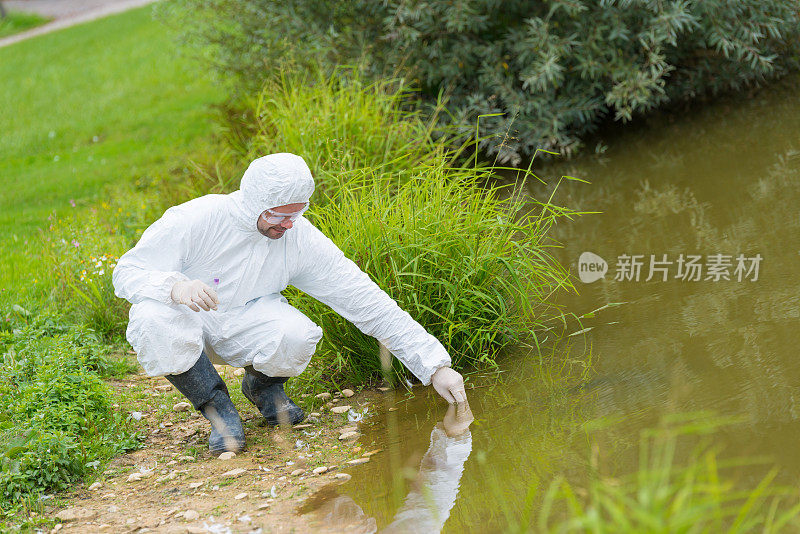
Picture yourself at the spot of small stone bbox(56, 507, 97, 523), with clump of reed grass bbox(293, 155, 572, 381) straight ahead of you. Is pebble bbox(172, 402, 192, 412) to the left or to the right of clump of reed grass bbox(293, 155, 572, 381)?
left

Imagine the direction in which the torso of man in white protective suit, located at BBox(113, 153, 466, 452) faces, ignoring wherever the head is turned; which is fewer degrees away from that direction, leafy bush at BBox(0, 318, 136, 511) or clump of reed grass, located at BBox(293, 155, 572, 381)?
the clump of reed grass

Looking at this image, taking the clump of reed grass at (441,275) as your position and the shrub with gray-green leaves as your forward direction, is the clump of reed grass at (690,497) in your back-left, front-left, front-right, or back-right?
back-right

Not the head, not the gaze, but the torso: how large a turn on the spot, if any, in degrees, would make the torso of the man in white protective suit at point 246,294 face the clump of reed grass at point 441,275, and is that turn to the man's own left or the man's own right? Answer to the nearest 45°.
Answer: approximately 90° to the man's own left

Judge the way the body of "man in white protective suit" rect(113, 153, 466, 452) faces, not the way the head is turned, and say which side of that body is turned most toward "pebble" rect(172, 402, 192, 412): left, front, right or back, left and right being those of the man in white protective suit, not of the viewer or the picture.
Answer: back

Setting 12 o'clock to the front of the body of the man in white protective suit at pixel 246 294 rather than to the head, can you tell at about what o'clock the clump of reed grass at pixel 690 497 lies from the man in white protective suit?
The clump of reed grass is roughly at 12 o'clock from the man in white protective suit.

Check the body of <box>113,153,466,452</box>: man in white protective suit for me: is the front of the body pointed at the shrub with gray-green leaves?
no

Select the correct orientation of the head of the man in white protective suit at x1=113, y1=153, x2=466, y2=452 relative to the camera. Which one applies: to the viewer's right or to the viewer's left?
to the viewer's right

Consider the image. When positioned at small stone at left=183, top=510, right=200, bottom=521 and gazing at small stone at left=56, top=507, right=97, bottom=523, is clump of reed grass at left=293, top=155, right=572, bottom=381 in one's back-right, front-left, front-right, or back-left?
back-right

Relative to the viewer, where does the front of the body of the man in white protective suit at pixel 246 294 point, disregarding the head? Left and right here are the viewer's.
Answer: facing the viewer and to the right of the viewer

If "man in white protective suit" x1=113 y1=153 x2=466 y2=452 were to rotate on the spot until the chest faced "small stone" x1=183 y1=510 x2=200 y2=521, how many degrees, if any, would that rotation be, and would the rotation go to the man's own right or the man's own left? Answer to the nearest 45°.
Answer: approximately 90° to the man's own right

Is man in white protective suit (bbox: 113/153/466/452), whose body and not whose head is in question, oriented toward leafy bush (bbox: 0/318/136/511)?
no
